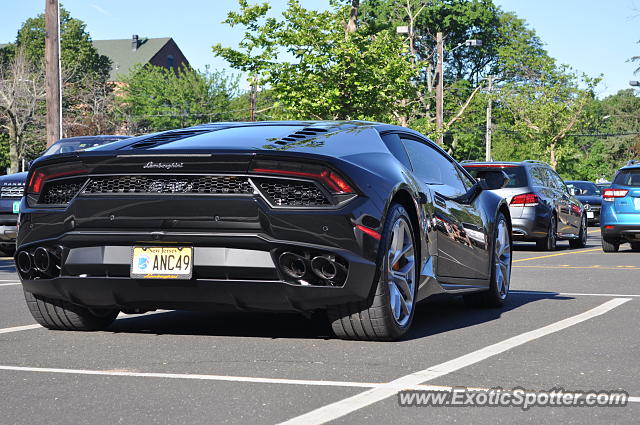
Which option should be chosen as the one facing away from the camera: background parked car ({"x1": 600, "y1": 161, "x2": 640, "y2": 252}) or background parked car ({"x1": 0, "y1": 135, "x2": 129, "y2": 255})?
background parked car ({"x1": 600, "y1": 161, "x2": 640, "y2": 252})

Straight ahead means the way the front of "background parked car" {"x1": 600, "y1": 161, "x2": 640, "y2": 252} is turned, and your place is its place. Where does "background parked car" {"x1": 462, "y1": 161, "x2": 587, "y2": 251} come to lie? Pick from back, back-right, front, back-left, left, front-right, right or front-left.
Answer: left

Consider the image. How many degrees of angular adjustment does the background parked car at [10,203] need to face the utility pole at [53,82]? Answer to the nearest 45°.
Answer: approximately 135° to its right

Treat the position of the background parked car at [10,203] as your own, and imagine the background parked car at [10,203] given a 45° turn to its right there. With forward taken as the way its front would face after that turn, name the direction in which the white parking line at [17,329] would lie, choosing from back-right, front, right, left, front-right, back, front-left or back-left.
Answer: left

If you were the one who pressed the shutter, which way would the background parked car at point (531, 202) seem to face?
facing away from the viewer and to the right of the viewer

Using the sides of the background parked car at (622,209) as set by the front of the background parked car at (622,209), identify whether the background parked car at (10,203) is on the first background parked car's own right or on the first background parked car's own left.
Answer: on the first background parked car's own left

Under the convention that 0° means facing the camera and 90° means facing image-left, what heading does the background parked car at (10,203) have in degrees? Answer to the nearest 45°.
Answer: approximately 45°

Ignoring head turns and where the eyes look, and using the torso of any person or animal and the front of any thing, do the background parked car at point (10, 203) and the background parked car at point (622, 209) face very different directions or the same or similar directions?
very different directions

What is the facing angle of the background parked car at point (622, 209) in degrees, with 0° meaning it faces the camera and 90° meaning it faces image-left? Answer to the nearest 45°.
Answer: approximately 180°

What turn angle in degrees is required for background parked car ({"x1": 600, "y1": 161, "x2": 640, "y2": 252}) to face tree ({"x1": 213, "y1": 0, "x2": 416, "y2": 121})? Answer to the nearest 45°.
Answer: approximately 45° to its left

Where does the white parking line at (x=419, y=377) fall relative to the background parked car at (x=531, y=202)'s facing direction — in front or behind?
behind

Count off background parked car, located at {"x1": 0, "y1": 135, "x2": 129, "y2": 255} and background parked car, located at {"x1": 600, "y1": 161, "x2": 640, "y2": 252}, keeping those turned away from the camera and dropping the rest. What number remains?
1

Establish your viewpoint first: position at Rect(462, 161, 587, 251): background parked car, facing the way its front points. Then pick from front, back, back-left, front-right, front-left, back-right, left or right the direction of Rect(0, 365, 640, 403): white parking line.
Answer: back-right

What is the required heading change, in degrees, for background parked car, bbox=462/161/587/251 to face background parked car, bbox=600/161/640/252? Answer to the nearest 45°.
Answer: approximately 45° to its right

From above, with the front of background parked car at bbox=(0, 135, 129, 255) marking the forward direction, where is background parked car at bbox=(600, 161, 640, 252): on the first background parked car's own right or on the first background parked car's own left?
on the first background parked car's own left

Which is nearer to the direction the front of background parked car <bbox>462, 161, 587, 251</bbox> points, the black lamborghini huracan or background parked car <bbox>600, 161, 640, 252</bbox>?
the background parked car
